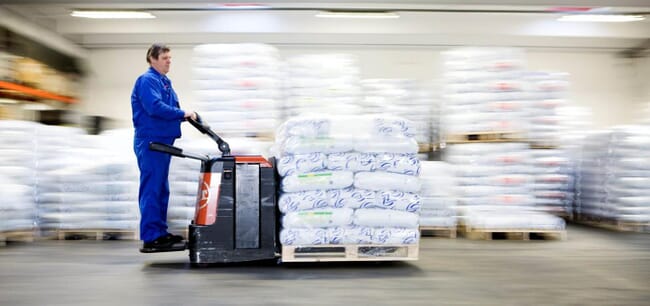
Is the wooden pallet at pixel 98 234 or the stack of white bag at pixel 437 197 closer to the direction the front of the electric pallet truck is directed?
the stack of white bag

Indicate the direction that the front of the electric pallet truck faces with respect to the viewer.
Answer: facing to the right of the viewer

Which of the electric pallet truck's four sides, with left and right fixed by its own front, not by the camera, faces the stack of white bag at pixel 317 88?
left

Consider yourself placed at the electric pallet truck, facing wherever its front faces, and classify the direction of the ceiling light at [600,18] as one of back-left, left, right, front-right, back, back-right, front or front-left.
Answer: front-left

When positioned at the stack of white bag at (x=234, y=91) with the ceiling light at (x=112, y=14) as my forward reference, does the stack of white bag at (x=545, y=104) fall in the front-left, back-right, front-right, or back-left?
back-right

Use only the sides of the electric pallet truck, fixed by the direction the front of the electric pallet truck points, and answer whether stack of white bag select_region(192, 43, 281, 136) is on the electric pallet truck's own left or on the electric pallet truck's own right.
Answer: on the electric pallet truck's own left

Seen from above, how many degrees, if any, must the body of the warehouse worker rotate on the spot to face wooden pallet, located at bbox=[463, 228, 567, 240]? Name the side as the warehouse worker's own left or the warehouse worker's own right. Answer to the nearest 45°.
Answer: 0° — they already face it

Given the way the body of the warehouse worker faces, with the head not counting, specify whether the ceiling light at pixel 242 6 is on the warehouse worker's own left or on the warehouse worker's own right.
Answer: on the warehouse worker's own left

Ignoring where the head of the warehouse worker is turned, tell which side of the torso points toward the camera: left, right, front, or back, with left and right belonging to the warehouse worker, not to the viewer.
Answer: right

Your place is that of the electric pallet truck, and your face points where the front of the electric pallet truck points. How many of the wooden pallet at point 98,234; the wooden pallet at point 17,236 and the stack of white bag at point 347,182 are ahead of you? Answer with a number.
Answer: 1

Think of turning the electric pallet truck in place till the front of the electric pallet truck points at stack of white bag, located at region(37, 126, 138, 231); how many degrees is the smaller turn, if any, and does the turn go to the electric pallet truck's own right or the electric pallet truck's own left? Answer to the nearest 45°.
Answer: approximately 135° to the electric pallet truck's own left

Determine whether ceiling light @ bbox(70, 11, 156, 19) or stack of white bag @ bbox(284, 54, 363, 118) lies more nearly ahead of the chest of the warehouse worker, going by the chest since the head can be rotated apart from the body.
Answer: the stack of white bag
